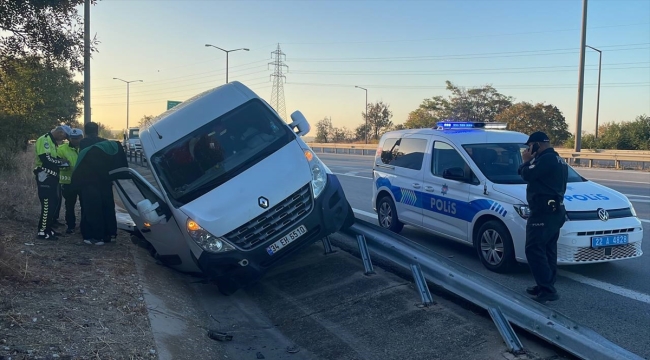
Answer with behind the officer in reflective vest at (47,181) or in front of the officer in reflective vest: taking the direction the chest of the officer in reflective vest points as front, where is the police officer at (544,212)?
in front

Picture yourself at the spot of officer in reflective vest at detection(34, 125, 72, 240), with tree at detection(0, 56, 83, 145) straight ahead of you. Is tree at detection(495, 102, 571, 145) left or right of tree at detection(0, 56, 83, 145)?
right

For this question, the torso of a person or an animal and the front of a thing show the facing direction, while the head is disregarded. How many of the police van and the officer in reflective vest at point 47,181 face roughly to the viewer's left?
0

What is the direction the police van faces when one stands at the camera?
facing the viewer and to the right of the viewer

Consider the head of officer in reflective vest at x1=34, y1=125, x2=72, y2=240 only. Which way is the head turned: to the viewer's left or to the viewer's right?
to the viewer's right

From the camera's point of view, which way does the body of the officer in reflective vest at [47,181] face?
to the viewer's right

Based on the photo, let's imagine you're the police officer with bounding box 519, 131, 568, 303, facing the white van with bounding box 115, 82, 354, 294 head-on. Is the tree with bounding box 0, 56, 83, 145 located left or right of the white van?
right

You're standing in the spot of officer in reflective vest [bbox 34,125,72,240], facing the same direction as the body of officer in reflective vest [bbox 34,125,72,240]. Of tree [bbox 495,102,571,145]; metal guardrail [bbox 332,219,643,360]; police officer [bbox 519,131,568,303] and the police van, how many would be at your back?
0

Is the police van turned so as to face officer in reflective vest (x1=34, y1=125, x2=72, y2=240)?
no

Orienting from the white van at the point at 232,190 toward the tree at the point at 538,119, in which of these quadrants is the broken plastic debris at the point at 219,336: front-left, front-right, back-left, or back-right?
back-right

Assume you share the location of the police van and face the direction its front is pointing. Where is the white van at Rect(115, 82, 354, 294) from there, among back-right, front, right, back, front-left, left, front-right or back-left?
right

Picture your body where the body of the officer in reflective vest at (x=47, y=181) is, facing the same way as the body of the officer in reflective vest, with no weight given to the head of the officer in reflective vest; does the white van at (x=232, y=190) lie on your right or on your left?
on your right

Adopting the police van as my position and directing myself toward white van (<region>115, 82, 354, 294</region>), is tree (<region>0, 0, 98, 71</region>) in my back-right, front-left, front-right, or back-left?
front-right

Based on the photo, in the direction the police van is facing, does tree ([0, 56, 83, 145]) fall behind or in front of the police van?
behind

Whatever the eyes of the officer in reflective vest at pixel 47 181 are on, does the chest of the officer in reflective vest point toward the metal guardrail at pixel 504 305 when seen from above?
no

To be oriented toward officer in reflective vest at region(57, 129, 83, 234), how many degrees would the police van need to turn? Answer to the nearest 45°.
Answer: approximately 135° to its right

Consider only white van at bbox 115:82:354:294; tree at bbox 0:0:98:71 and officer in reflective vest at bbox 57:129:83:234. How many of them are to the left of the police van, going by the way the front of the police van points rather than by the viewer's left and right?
0
